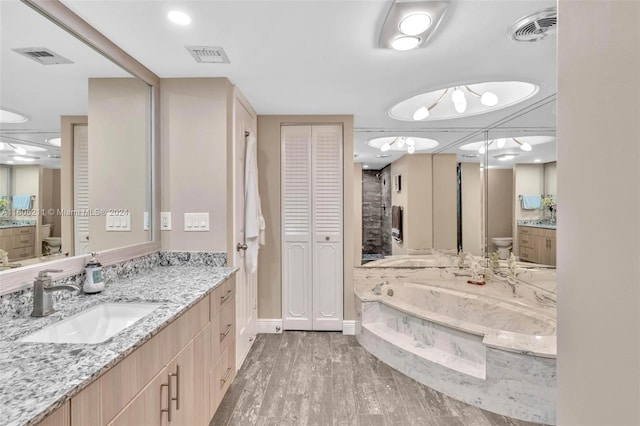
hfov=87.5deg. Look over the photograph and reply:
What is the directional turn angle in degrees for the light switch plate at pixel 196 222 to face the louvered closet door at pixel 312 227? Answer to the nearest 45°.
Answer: approximately 135° to its left

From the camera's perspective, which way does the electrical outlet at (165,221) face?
toward the camera

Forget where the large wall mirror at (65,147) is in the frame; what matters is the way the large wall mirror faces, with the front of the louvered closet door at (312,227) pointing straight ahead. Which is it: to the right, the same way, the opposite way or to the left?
to the left

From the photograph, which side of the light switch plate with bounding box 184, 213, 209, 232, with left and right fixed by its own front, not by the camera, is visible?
front

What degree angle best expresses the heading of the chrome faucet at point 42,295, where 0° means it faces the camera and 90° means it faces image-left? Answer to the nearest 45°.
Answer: approximately 315°

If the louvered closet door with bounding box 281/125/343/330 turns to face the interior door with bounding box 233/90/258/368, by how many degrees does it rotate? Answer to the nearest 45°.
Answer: approximately 45° to its right

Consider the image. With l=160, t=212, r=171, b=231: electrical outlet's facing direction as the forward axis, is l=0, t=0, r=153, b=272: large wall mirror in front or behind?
in front

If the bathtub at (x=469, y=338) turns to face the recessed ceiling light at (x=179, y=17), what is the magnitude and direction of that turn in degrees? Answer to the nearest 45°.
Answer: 0° — it already faces it

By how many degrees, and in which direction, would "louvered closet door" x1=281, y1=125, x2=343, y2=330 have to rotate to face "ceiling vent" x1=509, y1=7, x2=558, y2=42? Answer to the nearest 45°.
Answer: approximately 45° to its left

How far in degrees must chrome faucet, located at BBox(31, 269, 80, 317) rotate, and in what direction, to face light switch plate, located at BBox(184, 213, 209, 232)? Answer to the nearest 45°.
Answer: approximately 90° to its left

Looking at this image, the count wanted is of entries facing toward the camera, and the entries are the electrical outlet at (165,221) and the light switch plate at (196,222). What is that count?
2

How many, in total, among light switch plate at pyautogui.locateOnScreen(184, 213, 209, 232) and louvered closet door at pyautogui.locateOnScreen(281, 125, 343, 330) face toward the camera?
2

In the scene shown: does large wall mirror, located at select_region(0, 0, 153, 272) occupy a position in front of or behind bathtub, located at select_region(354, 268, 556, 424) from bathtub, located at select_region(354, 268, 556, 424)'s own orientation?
in front

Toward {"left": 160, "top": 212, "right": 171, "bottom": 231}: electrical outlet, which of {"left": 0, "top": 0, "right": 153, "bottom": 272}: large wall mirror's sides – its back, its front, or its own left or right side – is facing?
left

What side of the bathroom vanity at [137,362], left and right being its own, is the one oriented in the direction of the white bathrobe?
left

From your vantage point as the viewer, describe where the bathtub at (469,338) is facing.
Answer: facing the viewer and to the left of the viewer
